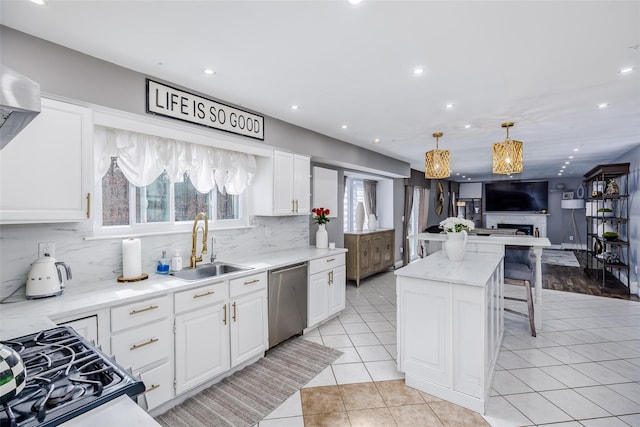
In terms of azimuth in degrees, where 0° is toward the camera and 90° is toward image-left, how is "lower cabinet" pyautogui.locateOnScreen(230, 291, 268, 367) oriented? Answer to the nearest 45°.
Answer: approximately 315°

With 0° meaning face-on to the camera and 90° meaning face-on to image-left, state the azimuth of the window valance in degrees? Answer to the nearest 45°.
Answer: approximately 315°

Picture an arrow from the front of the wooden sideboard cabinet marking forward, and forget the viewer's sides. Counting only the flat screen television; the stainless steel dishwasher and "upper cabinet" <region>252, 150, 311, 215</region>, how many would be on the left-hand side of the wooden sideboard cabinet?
1

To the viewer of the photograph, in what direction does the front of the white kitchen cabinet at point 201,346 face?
facing the viewer and to the right of the viewer

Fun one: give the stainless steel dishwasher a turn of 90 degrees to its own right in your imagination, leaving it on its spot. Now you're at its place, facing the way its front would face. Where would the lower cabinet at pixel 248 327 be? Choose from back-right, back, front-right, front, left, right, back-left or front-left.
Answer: front

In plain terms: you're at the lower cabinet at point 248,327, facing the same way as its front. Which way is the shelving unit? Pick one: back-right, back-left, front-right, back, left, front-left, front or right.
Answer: front-left

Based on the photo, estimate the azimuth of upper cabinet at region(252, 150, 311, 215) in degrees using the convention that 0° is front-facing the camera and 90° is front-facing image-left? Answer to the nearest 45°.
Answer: approximately 315°

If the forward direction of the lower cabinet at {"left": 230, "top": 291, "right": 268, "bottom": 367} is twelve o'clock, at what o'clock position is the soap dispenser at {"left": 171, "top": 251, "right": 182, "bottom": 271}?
The soap dispenser is roughly at 5 o'clock from the lower cabinet.

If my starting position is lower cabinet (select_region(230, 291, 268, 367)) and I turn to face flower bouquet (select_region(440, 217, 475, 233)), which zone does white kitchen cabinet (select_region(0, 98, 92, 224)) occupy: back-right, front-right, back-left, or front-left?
back-right

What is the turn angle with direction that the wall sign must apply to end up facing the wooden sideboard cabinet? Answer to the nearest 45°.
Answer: approximately 90° to its left

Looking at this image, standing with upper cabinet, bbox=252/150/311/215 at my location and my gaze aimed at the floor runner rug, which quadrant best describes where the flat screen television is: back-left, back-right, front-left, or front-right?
back-left
